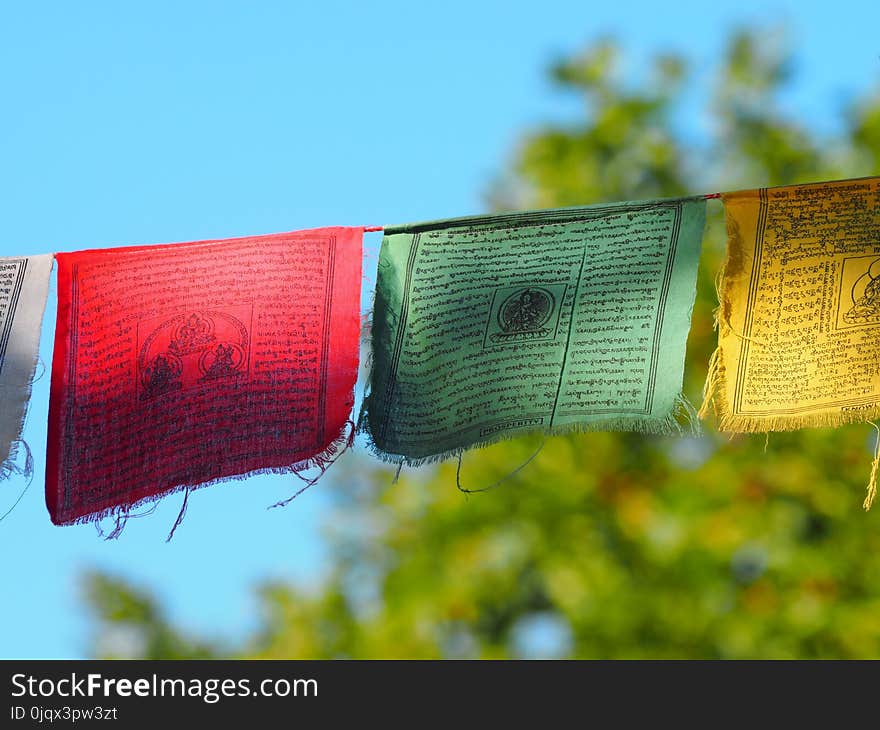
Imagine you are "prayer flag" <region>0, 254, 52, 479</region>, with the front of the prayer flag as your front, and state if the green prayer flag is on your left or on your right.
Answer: on your left

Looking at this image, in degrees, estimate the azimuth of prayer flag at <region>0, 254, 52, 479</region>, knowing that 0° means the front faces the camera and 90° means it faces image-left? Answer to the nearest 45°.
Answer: approximately 0°

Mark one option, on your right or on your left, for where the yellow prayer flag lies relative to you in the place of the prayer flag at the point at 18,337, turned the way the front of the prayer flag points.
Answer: on your left
